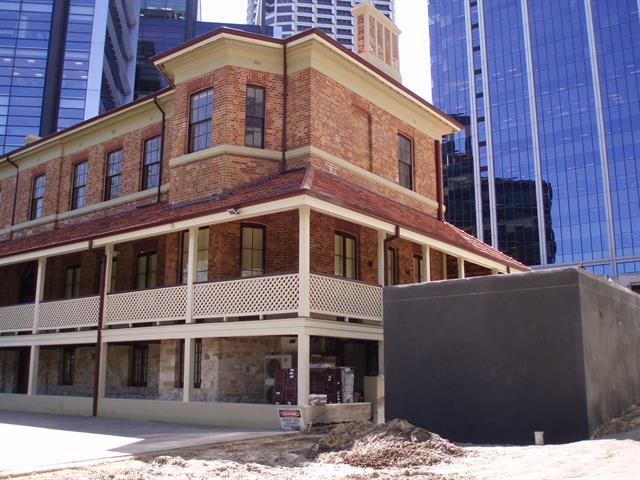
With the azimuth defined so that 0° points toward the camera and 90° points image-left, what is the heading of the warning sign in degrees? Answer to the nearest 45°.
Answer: approximately 0°
